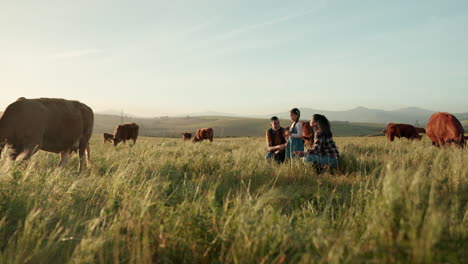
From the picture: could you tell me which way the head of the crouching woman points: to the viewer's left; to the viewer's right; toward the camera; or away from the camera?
to the viewer's left

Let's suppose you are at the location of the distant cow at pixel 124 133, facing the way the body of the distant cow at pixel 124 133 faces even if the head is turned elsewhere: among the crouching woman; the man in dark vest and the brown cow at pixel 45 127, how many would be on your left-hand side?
3

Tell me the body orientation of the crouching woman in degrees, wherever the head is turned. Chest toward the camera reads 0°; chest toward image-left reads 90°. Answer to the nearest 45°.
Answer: approximately 90°

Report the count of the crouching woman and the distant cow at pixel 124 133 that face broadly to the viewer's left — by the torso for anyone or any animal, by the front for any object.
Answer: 2

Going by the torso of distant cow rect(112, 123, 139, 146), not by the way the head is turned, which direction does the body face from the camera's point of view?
to the viewer's left

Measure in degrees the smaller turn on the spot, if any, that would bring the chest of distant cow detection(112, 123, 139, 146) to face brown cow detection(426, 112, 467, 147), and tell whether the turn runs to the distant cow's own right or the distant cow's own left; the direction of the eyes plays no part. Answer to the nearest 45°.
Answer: approximately 135° to the distant cow's own left

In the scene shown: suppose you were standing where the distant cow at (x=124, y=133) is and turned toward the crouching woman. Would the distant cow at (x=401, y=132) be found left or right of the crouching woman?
left

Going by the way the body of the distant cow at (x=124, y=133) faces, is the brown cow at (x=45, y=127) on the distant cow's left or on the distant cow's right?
on the distant cow's left
